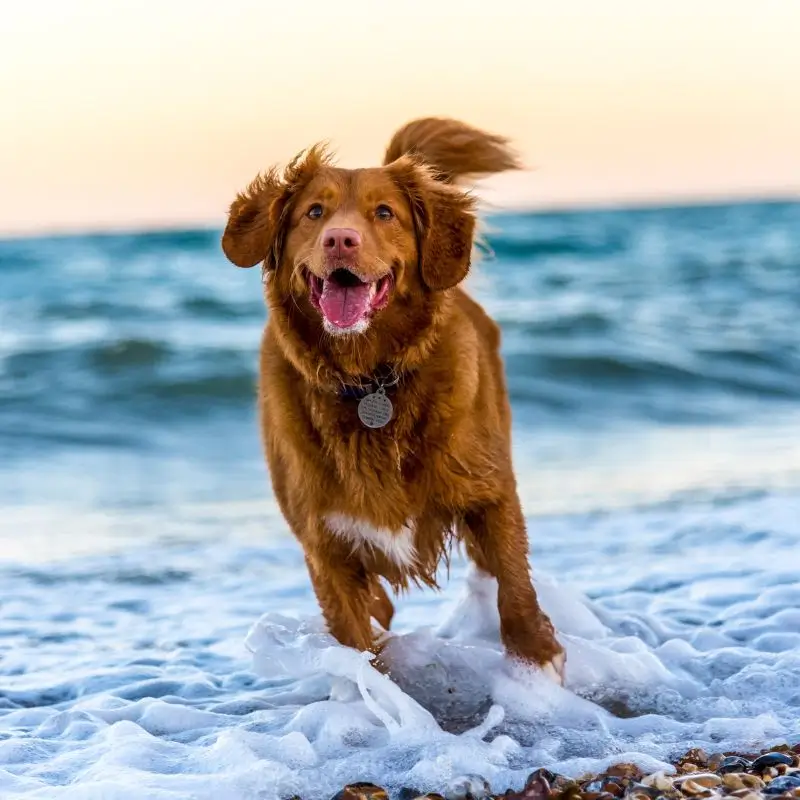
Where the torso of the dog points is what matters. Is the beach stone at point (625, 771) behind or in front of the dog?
in front

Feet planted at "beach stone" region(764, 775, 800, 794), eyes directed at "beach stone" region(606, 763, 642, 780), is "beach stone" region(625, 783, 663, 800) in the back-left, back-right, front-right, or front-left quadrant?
front-left

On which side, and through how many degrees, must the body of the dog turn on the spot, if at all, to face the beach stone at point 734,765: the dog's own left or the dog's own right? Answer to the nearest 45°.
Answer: approximately 45° to the dog's own left

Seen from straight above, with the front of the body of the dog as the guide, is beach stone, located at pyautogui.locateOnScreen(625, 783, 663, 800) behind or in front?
in front

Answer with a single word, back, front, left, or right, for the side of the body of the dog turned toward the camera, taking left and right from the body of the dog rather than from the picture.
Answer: front

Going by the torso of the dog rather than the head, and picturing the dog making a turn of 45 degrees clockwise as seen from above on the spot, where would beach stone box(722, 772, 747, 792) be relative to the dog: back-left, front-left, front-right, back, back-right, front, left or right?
left

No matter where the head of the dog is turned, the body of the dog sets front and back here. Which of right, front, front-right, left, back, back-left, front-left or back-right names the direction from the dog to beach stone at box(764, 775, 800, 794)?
front-left

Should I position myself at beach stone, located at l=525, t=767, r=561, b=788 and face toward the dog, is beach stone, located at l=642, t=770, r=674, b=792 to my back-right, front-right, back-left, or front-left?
back-right

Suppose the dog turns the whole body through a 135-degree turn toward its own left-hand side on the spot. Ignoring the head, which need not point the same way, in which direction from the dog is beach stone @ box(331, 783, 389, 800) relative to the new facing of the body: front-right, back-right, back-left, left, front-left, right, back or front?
back-right

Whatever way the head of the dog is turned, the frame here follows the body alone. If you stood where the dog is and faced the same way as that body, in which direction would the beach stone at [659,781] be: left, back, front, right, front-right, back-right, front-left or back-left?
front-left

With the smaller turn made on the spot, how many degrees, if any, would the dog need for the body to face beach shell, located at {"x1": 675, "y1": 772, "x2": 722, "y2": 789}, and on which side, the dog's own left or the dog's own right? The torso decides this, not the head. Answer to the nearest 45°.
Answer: approximately 45° to the dog's own left

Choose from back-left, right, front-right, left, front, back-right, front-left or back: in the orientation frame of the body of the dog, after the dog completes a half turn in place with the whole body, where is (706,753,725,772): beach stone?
back-right
